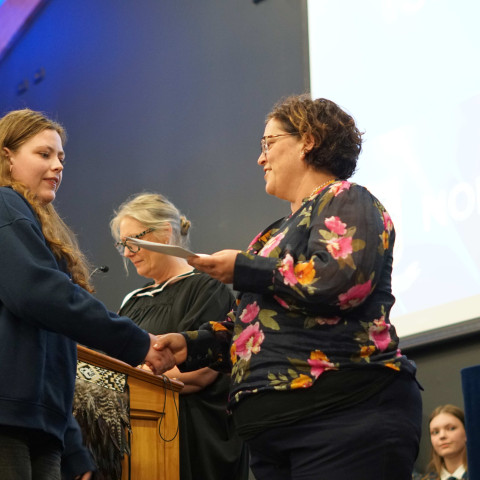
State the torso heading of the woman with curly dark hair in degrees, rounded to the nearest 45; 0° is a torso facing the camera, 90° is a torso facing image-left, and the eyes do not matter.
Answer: approximately 90°

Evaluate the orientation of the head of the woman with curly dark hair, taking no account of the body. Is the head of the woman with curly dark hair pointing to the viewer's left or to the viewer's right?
to the viewer's left

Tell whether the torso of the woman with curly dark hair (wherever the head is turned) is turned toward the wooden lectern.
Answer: no
